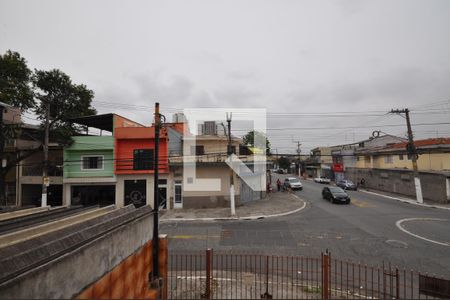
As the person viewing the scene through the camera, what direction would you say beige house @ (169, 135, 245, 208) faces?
facing the viewer

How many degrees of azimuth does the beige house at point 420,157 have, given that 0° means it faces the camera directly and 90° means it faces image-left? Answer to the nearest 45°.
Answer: approximately 45°

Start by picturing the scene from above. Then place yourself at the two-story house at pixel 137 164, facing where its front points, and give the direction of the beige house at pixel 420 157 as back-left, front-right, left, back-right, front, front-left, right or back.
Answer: left

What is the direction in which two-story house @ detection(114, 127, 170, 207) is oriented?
toward the camera

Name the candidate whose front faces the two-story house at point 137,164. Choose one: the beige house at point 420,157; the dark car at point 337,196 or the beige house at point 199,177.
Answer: the beige house at point 420,157

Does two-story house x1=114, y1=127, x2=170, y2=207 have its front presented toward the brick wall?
yes

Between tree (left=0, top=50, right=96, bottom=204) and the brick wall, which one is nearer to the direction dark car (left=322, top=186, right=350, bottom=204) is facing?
the brick wall

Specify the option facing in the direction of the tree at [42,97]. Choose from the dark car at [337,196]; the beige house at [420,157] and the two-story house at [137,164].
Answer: the beige house

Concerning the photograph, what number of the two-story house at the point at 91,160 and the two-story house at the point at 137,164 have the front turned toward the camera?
2

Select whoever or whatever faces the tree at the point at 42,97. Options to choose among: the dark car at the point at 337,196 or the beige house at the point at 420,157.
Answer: the beige house

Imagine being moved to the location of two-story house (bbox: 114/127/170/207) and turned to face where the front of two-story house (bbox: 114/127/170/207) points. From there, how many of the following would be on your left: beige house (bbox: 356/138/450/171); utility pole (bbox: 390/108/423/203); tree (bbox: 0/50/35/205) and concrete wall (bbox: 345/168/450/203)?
3

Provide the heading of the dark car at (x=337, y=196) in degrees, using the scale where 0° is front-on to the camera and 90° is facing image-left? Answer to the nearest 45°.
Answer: approximately 315°

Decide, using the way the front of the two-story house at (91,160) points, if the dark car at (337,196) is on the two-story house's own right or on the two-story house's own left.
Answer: on the two-story house's own left

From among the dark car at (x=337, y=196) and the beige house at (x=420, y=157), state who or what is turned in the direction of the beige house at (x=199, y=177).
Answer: the beige house at (x=420, y=157)
